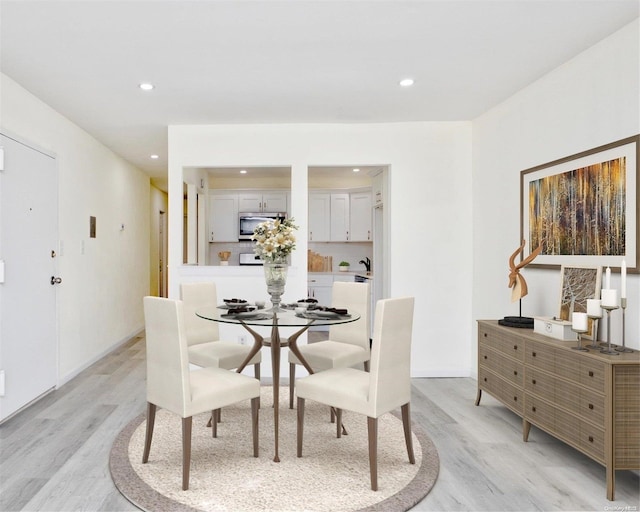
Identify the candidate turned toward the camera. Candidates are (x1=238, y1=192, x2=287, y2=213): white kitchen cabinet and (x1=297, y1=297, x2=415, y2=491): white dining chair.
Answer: the white kitchen cabinet

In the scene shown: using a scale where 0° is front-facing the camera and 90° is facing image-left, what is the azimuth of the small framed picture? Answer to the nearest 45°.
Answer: approximately 45°

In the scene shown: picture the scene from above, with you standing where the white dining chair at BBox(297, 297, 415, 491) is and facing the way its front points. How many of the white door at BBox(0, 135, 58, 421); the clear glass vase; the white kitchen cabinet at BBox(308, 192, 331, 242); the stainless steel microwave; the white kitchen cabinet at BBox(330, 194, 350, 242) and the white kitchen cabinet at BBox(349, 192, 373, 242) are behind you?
0

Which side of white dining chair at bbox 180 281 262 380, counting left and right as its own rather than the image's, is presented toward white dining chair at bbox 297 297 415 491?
front

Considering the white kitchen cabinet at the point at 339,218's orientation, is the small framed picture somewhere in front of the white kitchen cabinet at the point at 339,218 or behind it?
in front

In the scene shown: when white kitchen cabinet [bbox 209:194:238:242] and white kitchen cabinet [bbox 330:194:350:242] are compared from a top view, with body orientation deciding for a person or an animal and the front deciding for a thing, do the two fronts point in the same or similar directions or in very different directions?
same or similar directions

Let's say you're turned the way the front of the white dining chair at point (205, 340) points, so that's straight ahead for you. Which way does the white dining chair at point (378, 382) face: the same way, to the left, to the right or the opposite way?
the opposite way

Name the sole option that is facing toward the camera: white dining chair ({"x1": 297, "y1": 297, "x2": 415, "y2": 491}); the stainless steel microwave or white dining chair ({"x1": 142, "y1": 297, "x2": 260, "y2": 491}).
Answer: the stainless steel microwave

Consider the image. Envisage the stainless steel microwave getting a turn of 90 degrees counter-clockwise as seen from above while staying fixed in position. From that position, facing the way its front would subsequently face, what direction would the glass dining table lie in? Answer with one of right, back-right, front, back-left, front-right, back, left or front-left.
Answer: right

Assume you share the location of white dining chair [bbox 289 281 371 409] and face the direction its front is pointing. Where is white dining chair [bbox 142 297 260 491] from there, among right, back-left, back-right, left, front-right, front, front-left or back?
front

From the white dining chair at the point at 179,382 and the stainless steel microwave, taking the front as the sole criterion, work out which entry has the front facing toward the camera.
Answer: the stainless steel microwave

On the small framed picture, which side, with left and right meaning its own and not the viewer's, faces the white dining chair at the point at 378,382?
front

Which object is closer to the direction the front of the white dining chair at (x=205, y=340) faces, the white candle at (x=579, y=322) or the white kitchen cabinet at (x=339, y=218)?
the white candle

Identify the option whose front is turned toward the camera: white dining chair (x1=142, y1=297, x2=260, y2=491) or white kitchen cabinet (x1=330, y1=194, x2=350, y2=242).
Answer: the white kitchen cabinet

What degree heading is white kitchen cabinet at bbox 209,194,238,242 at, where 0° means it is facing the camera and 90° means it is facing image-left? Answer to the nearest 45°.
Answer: approximately 0°

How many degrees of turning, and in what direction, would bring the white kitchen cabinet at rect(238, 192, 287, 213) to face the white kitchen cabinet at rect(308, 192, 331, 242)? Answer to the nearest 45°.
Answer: approximately 90° to its left

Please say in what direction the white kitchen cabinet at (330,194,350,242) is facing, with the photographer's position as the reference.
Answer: facing the viewer
